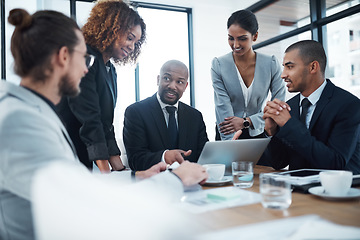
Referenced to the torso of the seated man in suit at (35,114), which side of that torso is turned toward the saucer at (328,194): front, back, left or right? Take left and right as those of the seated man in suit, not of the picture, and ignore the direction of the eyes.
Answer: front

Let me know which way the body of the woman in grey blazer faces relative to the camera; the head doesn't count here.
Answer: toward the camera

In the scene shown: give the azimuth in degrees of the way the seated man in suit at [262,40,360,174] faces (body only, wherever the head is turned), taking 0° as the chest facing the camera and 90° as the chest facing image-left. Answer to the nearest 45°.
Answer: approximately 45°

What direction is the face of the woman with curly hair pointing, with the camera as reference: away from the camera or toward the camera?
toward the camera

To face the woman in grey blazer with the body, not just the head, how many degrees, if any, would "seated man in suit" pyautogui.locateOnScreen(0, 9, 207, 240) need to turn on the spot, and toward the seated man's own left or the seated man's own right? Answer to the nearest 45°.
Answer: approximately 45° to the seated man's own left

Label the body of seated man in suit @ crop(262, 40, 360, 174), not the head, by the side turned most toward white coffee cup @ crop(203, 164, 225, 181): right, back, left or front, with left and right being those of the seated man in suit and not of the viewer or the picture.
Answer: front

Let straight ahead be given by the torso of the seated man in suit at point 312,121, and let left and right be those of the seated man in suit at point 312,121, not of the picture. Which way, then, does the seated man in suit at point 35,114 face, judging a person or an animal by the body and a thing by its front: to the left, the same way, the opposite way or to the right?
the opposite way

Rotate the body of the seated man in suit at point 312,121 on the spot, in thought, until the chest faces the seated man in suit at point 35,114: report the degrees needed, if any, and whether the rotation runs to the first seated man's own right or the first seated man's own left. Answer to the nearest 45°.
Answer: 0° — they already face them

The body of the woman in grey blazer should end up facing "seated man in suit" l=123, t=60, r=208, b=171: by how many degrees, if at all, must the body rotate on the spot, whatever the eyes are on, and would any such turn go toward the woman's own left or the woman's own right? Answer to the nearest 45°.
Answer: approximately 45° to the woman's own right

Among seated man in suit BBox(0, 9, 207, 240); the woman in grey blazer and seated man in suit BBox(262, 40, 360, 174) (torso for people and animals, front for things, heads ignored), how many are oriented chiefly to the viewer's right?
1

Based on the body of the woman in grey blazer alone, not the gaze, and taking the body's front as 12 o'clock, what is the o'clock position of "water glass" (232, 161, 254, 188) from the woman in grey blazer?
The water glass is roughly at 12 o'clock from the woman in grey blazer.

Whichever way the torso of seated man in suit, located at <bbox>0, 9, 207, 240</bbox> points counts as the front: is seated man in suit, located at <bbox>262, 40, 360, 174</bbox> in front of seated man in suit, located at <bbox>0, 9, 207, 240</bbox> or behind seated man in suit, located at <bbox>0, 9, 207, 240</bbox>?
in front

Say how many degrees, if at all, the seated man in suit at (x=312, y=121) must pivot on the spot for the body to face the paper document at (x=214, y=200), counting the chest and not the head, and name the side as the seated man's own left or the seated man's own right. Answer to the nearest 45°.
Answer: approximately 45° to the seated man's own left

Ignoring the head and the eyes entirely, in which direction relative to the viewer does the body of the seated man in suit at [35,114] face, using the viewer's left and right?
facing to the right of the viewer

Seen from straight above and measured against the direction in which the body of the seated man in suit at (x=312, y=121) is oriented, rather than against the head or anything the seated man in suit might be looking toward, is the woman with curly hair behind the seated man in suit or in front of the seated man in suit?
in front
